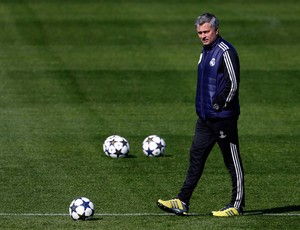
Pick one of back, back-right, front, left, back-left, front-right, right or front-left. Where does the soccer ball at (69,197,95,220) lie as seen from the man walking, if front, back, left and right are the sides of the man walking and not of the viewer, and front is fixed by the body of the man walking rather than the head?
front-right

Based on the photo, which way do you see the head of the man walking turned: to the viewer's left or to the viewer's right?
to the viewer's left

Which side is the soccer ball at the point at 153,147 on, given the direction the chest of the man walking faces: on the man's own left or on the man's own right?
on the man's own right

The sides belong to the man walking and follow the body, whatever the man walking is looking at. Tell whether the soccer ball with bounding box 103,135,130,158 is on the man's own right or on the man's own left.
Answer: on the man's own right

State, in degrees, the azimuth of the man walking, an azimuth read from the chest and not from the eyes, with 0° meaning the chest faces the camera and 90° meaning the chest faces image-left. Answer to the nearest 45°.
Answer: approximately 45°
